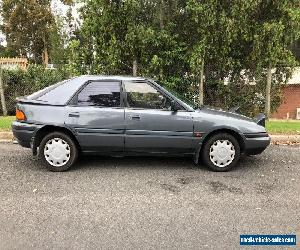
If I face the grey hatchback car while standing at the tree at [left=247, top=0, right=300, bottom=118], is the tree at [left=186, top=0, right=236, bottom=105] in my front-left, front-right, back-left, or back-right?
front-right

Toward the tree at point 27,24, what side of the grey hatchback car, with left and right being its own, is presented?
left

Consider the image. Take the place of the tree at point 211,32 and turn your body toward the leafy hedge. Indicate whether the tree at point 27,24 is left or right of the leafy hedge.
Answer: right

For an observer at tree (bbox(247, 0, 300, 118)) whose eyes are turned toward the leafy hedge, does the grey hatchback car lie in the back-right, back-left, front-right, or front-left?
front-left

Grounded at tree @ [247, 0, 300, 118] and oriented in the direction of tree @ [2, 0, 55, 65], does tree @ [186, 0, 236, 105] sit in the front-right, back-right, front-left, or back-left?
front-left

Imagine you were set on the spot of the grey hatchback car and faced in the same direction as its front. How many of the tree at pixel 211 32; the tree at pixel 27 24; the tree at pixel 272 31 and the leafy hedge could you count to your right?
0

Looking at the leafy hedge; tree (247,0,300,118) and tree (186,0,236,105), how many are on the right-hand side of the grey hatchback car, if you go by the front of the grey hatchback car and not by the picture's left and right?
0

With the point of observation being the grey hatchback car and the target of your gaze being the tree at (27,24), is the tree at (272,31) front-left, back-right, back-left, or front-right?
front-right

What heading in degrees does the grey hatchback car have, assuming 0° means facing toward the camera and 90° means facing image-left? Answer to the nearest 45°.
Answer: approximately 270°

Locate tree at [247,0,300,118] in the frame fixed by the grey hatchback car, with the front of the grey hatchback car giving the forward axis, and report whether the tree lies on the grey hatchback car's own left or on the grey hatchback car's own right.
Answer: on the grey hatchback car's own left

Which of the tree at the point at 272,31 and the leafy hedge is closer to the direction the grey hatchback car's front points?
the tree

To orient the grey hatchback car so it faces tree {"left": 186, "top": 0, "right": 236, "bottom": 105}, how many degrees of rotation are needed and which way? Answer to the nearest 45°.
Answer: approximately 45° to its left

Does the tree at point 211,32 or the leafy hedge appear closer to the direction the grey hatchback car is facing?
the tree

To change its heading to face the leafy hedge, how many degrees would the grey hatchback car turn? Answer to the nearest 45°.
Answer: approximately 135° to its left
